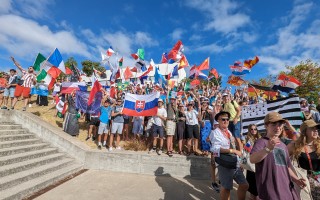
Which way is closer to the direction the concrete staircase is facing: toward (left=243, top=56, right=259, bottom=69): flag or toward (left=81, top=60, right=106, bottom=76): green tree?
the flag

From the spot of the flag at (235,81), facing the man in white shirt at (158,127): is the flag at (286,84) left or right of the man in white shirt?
left

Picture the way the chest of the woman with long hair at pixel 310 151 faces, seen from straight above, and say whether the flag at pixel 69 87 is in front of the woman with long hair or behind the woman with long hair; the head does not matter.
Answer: behind

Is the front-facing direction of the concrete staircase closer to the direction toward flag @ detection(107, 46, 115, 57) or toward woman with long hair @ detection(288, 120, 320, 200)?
the woman with long hair

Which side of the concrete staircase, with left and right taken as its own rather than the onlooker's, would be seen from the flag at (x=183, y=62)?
left

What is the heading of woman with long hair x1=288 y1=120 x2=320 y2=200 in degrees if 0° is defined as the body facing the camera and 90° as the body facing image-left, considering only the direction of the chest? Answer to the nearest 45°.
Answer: approximately 315°

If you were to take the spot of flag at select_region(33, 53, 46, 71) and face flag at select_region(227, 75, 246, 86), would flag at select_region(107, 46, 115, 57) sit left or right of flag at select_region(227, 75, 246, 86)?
left

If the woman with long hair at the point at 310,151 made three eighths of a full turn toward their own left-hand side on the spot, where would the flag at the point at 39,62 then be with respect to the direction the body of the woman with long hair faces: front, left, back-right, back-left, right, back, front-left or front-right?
left

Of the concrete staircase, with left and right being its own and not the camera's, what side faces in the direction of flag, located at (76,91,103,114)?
left

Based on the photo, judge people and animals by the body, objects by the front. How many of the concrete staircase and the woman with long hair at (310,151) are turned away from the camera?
0
